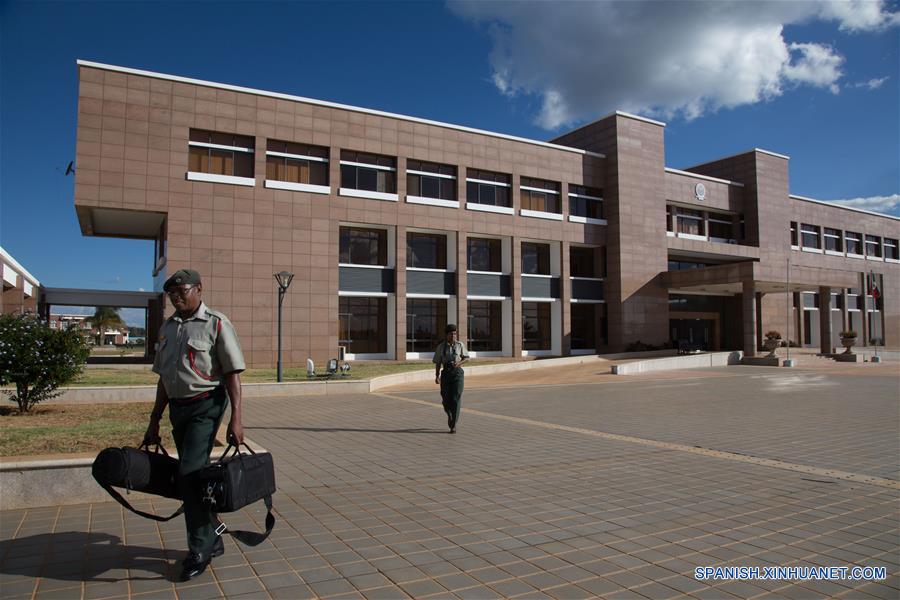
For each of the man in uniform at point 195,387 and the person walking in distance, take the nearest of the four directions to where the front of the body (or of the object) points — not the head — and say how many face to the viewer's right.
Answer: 0

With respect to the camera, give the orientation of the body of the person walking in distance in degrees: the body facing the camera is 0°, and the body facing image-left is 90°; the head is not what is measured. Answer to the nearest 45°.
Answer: approximately 0°

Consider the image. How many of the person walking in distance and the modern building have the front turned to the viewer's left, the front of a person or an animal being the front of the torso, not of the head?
0

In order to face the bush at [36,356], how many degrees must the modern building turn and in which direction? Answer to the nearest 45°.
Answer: approximately 45° to its right

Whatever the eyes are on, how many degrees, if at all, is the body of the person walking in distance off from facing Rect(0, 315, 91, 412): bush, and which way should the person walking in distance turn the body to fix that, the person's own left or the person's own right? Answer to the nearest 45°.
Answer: approximately 90° to the person's own right

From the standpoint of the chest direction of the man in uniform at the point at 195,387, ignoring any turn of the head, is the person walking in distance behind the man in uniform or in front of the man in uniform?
behind

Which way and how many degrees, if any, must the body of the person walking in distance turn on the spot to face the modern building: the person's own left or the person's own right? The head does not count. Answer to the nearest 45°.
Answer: approximately 180°

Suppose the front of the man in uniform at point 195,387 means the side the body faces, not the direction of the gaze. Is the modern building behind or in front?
behind

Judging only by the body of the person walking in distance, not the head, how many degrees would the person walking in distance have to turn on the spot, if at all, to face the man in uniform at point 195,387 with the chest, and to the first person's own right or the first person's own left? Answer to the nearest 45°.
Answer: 0° — they already face them
